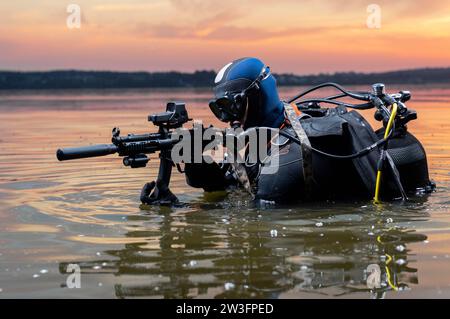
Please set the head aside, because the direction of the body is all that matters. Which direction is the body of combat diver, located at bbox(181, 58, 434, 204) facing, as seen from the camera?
to the viewer's left
